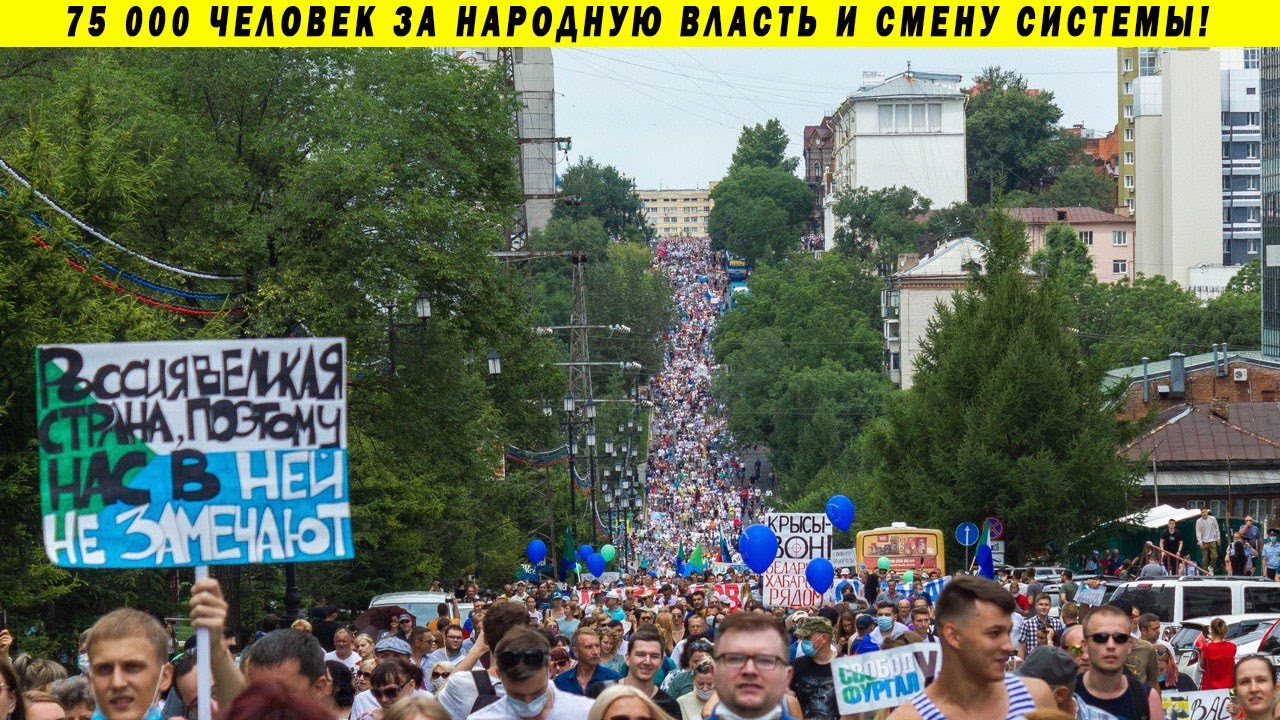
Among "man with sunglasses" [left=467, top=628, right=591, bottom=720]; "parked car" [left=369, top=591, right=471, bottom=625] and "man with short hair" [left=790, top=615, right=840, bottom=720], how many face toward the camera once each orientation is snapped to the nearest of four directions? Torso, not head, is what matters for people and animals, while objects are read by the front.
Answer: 2

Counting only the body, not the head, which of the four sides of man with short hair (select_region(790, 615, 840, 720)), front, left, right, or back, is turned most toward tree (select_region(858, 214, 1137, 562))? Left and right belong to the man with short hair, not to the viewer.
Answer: back

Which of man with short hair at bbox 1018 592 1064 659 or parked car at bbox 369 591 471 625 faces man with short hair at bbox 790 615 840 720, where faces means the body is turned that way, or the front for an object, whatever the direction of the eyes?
man with short hair at bbox 1018 592 1064 659

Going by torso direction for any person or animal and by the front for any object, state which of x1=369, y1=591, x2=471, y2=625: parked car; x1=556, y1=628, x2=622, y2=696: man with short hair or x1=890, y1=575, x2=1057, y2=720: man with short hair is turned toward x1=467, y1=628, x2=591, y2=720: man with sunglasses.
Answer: x1=556, y1=628, x2=622, y2=696: man with short hair

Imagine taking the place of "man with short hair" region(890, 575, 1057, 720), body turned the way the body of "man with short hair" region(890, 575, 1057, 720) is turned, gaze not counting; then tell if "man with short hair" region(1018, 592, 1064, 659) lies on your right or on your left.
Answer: on your left

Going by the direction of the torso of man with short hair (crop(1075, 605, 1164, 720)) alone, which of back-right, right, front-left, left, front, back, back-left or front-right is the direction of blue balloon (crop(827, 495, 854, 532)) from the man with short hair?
back

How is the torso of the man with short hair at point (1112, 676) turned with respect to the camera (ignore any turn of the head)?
toward the camera

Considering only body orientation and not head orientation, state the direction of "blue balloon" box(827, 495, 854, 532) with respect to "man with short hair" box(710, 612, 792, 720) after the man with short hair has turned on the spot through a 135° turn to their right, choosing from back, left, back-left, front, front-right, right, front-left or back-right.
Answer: front-right

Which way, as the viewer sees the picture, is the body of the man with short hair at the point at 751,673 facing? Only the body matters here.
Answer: toward the camera

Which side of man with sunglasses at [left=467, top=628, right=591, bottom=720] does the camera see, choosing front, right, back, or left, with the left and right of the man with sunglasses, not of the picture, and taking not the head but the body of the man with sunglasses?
front

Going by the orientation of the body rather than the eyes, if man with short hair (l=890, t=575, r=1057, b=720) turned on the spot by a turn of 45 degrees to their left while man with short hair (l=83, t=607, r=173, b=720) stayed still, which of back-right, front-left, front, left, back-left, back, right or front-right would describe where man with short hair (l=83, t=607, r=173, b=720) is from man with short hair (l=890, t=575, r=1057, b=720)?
back

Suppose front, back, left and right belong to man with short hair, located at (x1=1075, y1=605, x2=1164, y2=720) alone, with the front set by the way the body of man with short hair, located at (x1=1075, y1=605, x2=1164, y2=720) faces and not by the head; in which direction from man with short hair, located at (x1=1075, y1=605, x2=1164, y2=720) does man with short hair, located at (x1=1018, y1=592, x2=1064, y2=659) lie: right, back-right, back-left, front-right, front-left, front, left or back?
back
